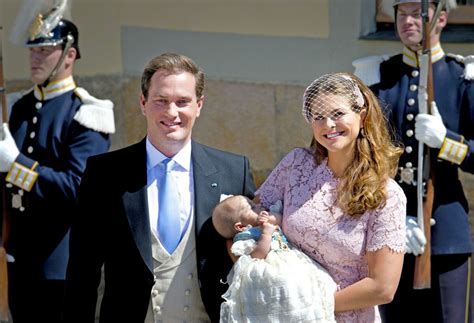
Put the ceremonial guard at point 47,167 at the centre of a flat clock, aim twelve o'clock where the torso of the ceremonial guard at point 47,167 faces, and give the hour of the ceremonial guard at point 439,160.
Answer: the ceremonial guard at point 439,160 is roughly at 8 o'clock from the ceremonial guard at point 47,167.

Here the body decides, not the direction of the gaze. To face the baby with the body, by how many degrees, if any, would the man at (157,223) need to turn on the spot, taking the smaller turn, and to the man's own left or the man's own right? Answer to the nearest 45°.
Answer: approximately 45° to the man's own left

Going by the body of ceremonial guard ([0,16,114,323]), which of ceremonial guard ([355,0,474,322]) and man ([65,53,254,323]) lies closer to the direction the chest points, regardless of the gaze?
the man

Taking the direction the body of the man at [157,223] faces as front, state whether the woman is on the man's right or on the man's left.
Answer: on the man's left

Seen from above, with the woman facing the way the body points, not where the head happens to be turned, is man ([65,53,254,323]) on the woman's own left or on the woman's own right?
on the woman's own right

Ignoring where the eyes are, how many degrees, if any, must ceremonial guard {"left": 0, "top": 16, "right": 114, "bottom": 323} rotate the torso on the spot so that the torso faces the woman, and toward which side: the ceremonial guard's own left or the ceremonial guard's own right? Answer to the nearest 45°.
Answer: approximately 90° to the ceremonial guard's own left

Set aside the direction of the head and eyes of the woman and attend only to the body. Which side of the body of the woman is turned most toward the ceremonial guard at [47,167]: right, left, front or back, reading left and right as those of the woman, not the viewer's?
right

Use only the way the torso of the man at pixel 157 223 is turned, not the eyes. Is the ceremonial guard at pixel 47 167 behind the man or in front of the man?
behind
